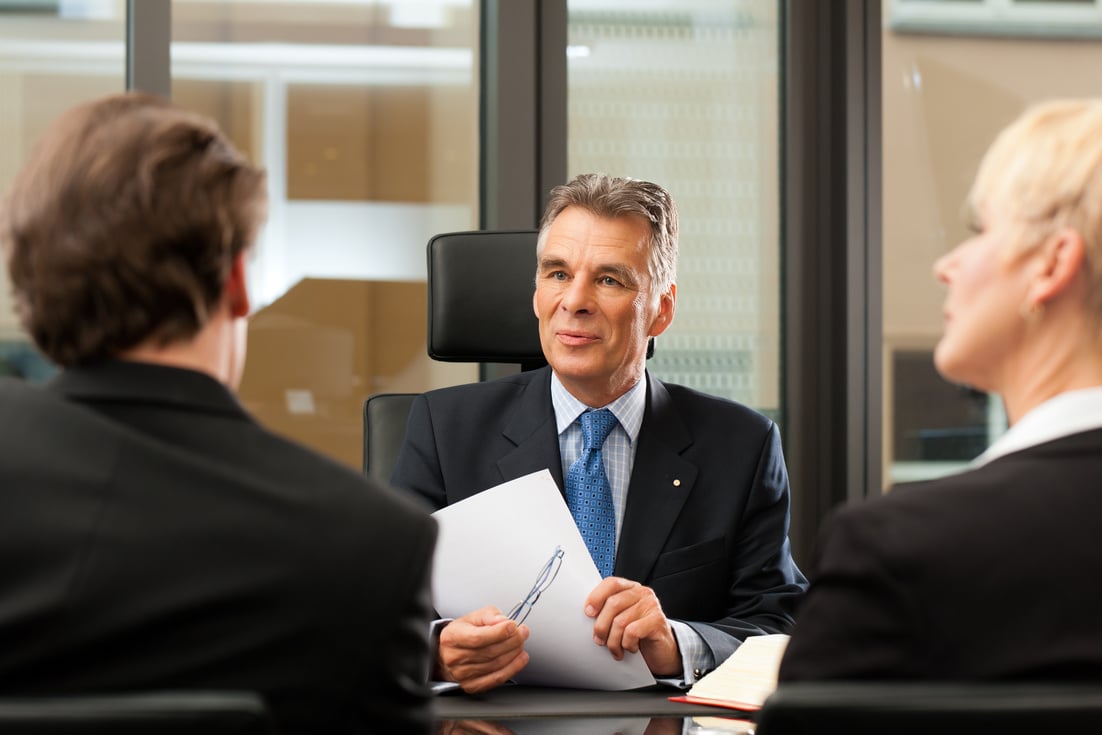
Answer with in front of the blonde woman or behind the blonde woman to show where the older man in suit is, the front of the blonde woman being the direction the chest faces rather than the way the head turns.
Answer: in front

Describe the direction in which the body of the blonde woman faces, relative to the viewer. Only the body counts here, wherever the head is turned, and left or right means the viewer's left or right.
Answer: facing away from the viewer and to the left of the viewer

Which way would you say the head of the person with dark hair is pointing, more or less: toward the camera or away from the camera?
away from the camera

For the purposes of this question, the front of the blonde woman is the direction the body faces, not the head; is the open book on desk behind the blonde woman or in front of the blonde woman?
in front

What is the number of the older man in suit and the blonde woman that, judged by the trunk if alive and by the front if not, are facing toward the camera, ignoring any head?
1

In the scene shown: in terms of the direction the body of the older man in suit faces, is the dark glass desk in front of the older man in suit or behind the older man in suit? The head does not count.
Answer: in front
